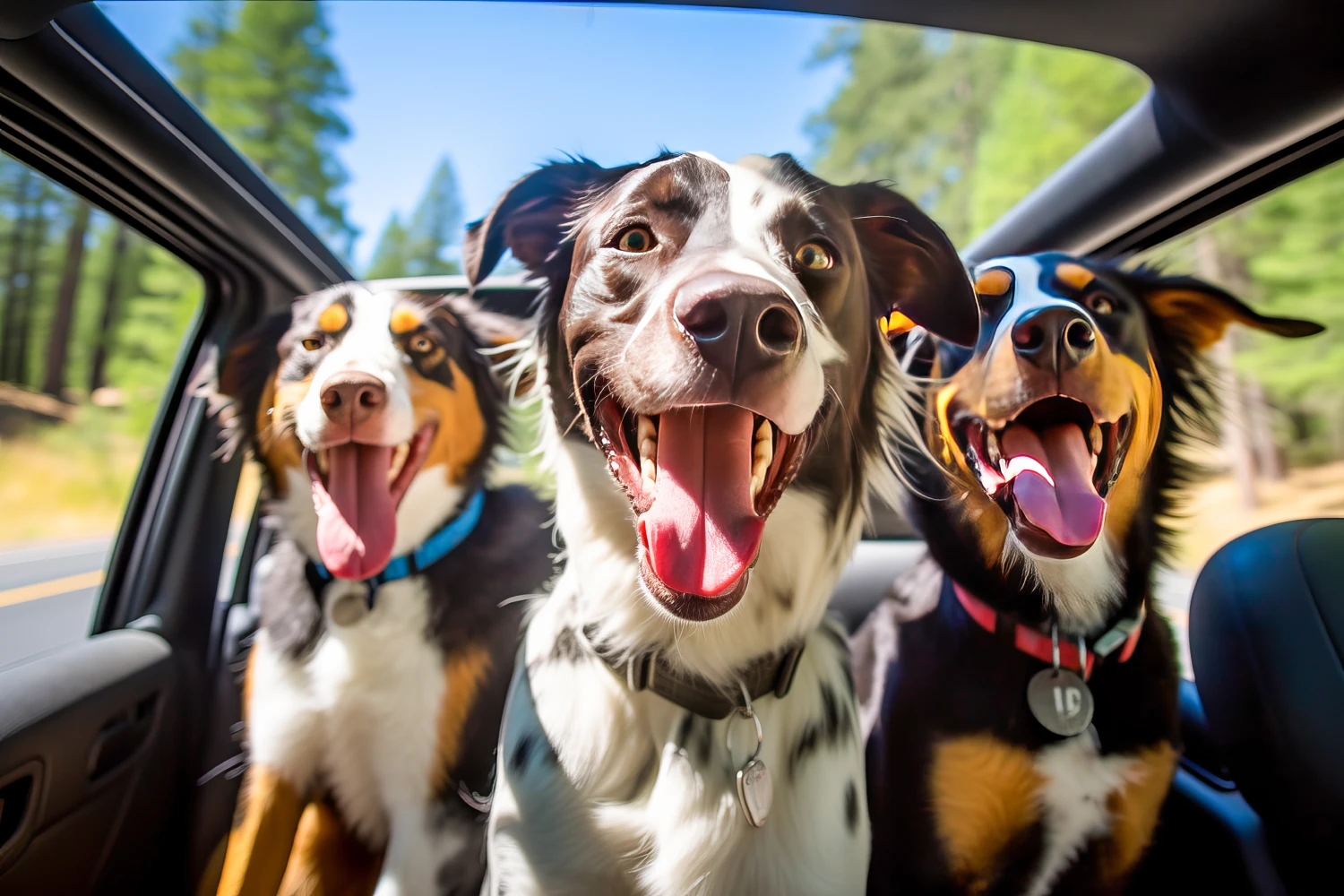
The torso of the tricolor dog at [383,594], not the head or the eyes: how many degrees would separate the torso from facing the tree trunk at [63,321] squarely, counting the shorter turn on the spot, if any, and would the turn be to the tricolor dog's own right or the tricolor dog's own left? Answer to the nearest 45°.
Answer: approximately 135° to the tricolor dog's own right

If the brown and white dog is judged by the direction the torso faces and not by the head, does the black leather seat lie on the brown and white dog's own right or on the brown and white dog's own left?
on the brown and white dog's own left

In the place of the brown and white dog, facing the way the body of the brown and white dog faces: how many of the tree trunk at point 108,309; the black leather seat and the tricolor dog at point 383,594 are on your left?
1

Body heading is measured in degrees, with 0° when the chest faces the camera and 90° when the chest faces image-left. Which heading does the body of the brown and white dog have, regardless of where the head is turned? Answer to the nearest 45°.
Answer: approximately 0°

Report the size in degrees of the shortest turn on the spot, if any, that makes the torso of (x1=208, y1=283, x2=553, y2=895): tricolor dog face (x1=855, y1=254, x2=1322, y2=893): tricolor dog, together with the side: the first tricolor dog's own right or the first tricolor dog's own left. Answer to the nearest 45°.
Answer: approximately 45° to the first tricolor dog's own left

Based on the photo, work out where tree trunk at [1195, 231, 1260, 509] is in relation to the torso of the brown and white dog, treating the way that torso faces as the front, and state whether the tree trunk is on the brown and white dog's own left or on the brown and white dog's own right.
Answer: on the brown and white dog's own left

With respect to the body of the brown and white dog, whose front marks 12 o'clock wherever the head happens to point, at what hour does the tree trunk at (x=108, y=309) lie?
The tree trunk is roughly at 4 o'clock from the brown and white dog.

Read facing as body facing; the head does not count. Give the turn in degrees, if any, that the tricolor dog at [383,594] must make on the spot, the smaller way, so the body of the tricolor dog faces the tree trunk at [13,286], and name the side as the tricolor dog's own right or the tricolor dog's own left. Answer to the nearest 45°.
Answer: approximately 135° to the tricolor dog's own right

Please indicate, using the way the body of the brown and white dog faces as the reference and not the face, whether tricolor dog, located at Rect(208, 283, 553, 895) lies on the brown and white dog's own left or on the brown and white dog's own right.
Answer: on the brown and white dog's own right
